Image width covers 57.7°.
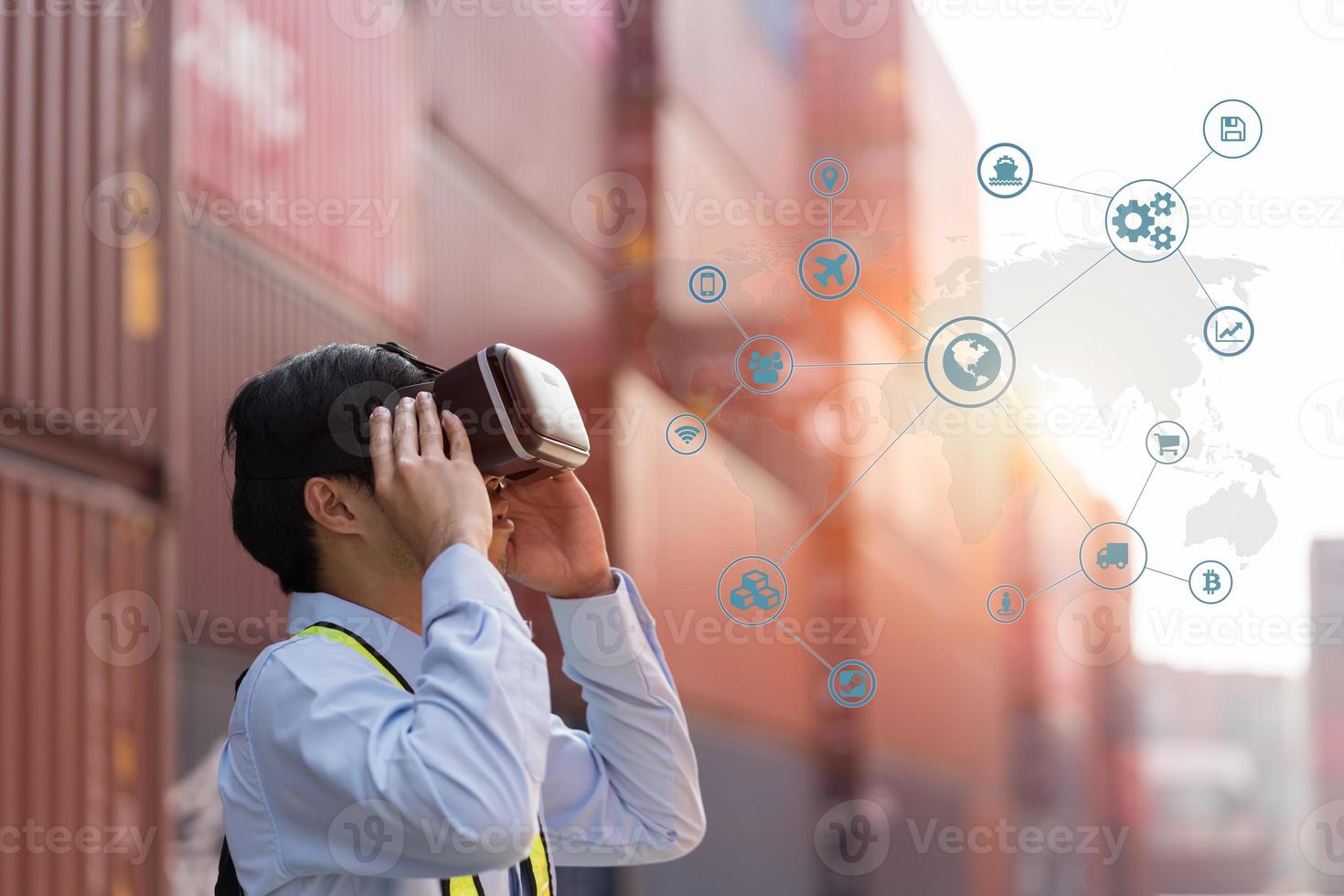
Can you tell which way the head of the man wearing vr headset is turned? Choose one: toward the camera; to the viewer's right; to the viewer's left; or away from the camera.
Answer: to the viewer's right

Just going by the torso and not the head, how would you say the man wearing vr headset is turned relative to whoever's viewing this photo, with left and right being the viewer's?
facing to the right of the viewer

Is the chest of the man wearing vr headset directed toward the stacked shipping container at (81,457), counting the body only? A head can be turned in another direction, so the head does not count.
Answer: no
